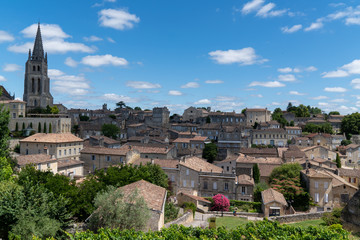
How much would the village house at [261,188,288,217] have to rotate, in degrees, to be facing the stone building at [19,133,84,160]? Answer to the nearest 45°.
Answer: approximately 90° to its right

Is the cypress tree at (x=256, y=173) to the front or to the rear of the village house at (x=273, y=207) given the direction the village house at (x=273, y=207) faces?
to the rear

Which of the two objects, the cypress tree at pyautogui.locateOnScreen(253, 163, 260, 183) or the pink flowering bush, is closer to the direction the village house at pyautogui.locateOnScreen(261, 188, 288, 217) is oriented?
the pink flowering bush

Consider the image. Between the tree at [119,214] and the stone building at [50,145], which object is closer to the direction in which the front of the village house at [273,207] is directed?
the tree

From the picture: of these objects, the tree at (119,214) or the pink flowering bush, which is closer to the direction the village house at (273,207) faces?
the tree

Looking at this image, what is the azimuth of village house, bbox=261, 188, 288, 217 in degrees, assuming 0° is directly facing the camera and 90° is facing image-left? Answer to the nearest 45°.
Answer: approximately 0°

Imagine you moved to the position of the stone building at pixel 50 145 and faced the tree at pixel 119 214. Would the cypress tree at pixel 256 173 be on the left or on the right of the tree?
left

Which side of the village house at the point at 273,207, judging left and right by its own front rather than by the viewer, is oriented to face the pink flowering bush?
right

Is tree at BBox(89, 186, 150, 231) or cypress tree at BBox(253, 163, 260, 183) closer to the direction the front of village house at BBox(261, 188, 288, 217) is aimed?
the tree
